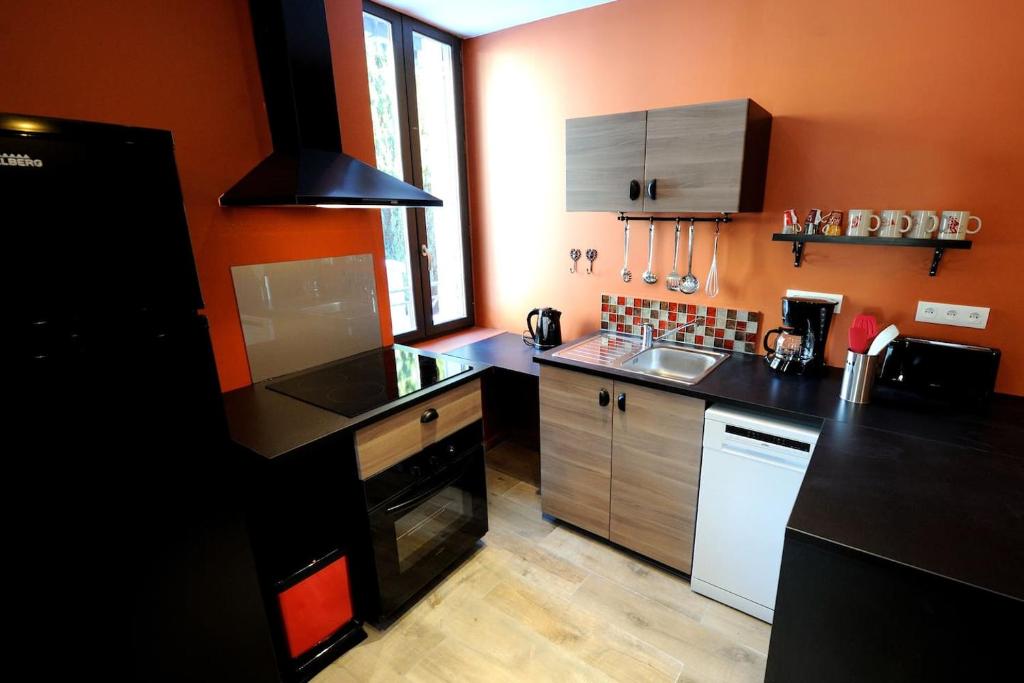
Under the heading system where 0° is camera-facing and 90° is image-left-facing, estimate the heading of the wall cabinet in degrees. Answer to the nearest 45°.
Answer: approximately 45°

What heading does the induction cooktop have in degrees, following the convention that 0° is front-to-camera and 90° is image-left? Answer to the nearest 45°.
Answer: approximately 315°

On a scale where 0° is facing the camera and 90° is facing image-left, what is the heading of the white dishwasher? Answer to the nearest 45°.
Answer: approximately 0°

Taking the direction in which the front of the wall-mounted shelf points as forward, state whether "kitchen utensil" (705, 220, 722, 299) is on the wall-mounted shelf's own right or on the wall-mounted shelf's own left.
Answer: on the wall-mounted shelf's own right

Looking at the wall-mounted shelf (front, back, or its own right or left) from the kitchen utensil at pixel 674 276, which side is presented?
right

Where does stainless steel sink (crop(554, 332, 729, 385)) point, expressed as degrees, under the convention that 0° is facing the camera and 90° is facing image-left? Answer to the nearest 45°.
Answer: approximately 45°

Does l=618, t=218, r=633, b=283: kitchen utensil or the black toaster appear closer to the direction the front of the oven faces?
the black toaster

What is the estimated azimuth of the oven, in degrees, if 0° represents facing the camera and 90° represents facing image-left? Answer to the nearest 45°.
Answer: approximately 315°
